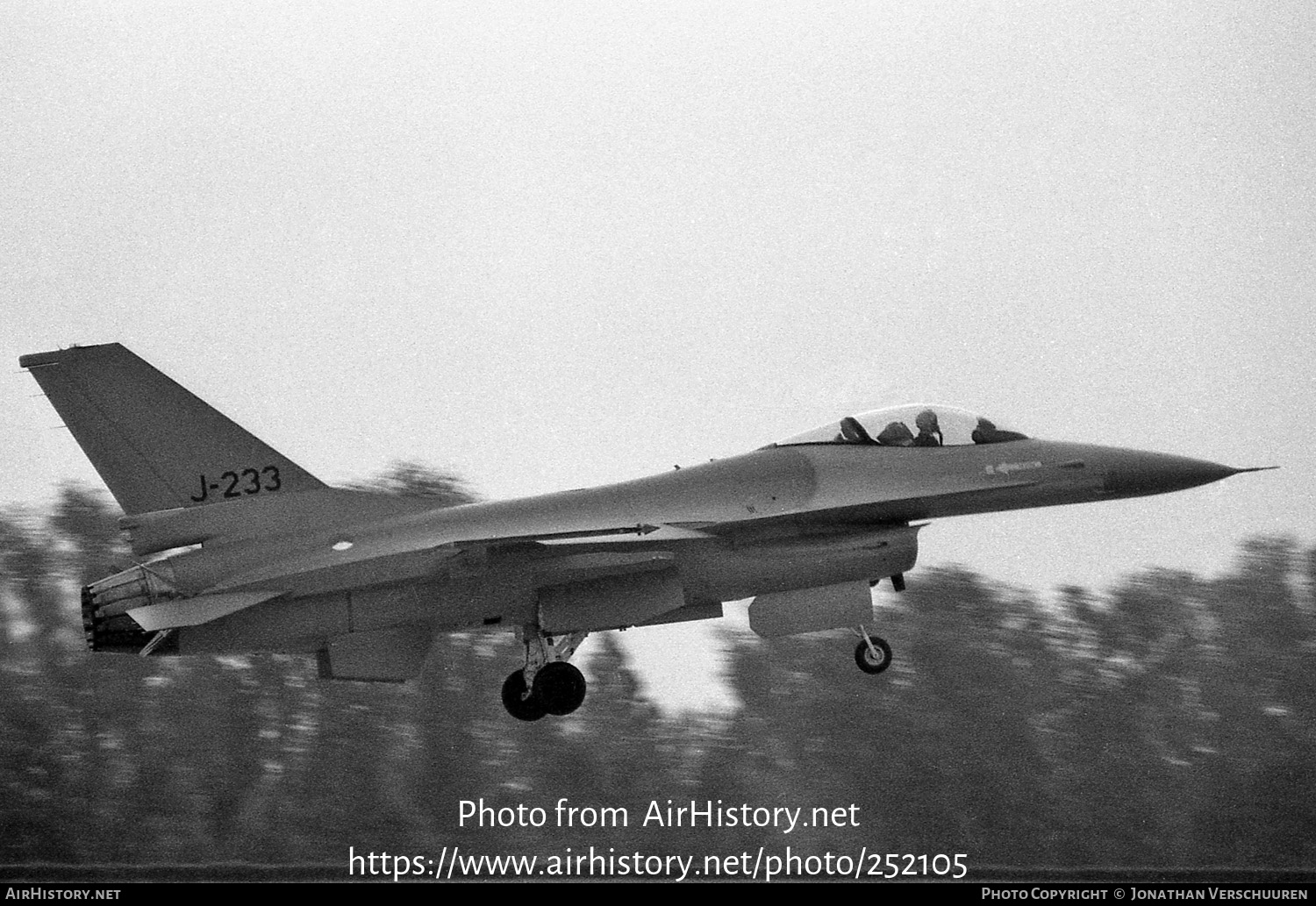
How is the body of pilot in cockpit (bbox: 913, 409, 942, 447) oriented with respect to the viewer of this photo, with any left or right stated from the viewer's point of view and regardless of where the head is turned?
facing to the right of the viewer

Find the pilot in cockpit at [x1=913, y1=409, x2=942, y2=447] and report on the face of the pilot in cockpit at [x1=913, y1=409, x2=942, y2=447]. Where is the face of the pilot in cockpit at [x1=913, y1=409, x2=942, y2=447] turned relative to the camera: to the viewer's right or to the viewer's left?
to the viewer's right

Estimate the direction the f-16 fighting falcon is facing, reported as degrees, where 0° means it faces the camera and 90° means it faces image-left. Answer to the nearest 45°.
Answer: approximately 270°
